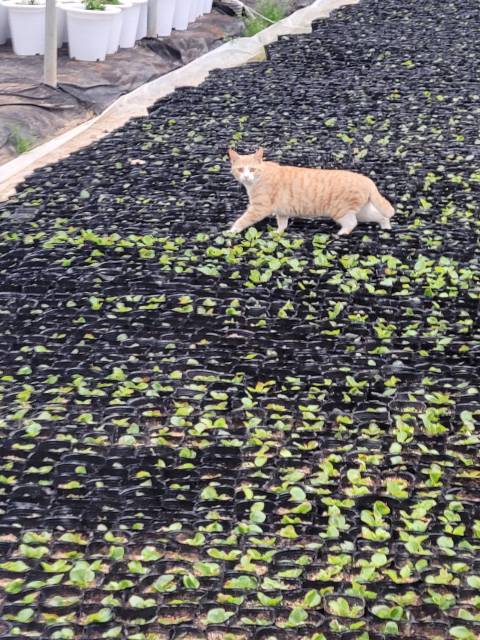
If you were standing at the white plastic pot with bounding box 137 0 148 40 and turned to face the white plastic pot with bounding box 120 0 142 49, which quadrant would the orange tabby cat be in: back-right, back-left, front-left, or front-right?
front-left

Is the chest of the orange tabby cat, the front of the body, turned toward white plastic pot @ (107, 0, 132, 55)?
no

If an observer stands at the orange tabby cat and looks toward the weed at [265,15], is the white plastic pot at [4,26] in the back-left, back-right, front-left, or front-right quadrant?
front-left

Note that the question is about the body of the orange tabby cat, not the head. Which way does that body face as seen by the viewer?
to the viewer's left

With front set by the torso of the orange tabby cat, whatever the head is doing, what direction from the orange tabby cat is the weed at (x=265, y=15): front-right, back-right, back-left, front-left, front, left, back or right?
right

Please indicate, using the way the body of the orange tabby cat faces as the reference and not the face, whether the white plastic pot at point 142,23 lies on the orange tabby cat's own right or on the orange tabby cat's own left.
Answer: on the orange tabby cat's own right

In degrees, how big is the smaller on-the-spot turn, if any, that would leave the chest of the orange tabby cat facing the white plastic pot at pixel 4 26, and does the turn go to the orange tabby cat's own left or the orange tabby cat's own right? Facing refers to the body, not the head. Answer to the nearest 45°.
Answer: approximately 45° to the orange tabby cat's own right

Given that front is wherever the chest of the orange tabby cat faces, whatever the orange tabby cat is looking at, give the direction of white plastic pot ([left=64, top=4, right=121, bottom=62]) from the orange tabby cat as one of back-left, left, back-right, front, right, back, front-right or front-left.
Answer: front-right
